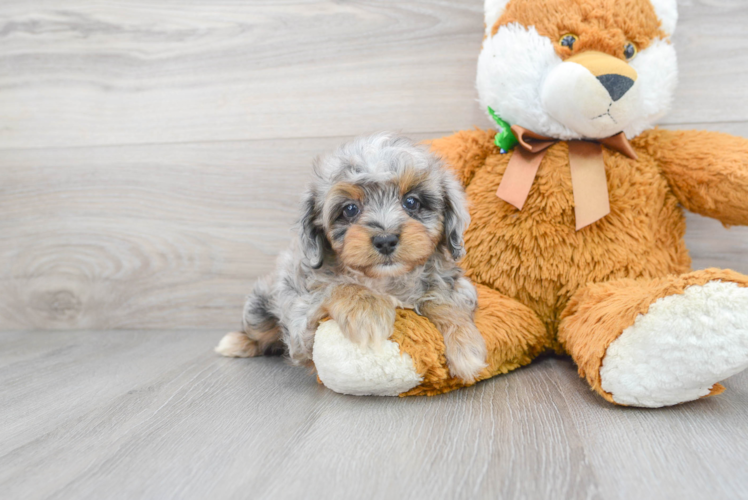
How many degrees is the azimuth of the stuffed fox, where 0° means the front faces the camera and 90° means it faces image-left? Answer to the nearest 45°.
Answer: approximately 0°
